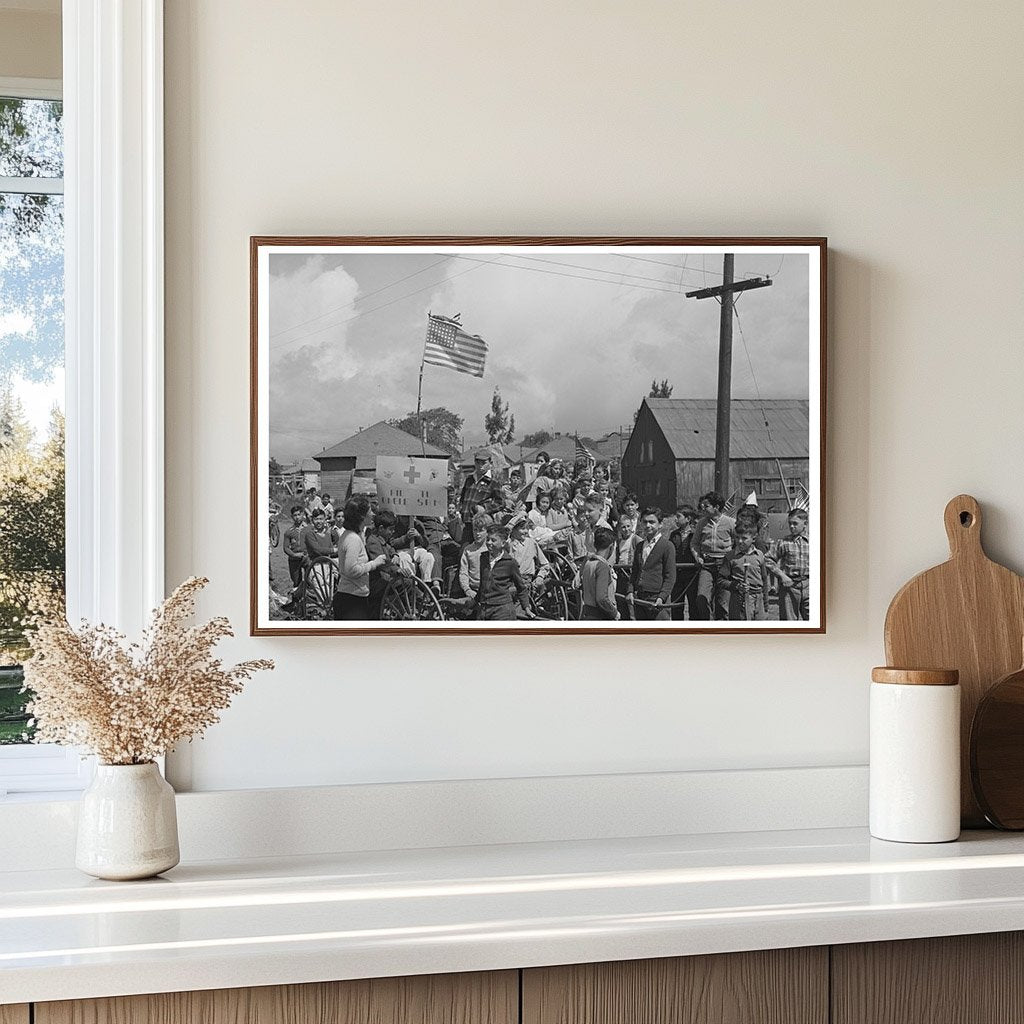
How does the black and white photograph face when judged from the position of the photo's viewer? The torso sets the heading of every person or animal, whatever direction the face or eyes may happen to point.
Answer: facing the viewer
